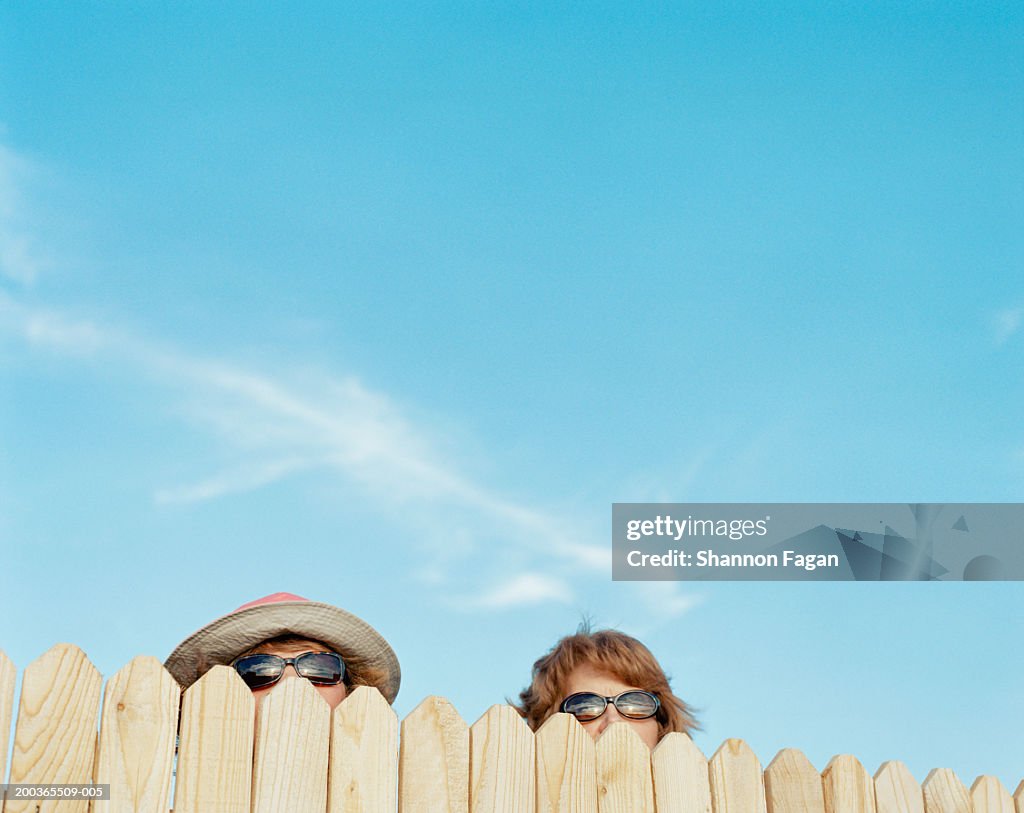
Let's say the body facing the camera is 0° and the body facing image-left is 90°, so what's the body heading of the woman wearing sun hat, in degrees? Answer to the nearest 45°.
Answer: approximately 0°

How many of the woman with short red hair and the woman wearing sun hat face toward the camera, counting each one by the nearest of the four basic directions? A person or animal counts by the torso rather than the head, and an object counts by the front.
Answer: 2

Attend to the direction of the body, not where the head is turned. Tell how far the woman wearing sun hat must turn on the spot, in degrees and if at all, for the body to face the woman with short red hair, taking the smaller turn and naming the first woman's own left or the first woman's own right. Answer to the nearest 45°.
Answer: approximately 90° to the first woman's own left

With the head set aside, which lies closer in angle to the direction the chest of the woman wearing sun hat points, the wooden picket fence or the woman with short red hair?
the wooden picket fence

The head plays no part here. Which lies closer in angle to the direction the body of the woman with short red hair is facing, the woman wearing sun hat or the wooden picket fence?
the wooden picket fence

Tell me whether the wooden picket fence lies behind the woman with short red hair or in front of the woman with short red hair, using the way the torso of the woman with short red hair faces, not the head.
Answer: in front

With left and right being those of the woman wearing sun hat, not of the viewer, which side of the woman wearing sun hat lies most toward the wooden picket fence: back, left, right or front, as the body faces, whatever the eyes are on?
front

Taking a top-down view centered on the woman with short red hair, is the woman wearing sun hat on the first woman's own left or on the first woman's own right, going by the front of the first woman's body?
on the first woman's own right
